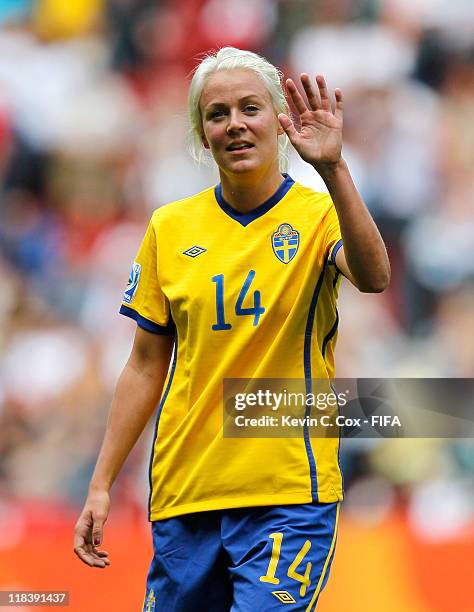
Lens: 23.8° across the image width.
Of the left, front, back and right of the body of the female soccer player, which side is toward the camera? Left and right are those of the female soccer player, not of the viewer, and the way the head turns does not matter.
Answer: front

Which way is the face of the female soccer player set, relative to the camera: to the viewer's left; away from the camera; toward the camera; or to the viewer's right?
toward the camera
